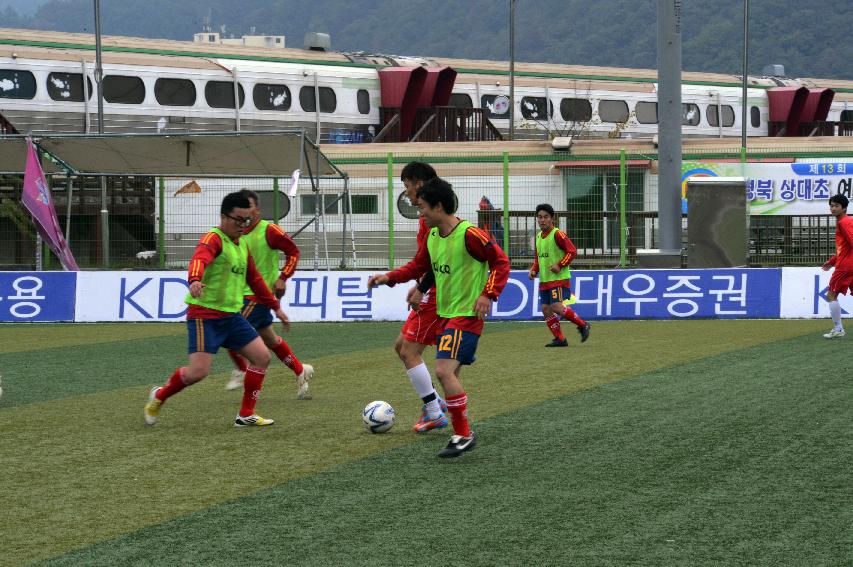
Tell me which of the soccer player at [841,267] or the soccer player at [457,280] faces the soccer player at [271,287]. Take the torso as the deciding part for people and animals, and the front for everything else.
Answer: the soccer player at [841,267]

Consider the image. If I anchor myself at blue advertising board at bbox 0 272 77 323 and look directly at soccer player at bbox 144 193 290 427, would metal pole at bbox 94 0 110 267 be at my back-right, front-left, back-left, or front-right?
back-left

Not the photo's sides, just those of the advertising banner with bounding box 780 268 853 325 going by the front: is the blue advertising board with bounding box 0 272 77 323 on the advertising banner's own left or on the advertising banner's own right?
on the advertising banner's own right

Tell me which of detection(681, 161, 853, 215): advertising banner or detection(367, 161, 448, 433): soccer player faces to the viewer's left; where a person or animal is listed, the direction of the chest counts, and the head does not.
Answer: the soccer player

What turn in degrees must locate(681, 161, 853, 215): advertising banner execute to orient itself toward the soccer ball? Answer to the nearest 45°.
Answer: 0° — it already faces it

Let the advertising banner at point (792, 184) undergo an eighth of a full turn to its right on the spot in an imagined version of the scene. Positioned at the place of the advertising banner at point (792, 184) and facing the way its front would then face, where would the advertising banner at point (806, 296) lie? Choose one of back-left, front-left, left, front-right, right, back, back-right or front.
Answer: front-left

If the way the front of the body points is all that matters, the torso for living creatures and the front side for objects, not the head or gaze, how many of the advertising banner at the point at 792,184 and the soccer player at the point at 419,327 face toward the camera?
1

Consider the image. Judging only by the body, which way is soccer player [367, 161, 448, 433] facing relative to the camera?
to the viewer's left

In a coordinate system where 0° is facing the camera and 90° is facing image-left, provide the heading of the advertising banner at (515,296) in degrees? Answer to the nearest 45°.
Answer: approximately 0°

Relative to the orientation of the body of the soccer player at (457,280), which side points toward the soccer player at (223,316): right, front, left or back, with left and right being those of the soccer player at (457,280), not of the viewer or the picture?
right

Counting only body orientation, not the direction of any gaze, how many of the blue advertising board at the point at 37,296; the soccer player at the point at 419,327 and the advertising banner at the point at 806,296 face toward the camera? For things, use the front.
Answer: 2
